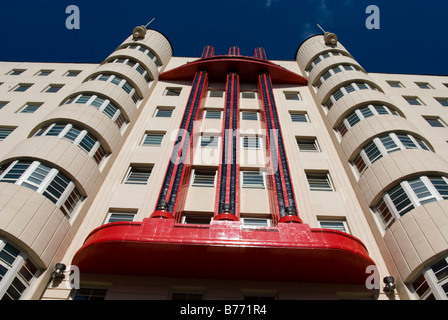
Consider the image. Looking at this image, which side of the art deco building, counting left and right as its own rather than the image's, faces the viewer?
front
